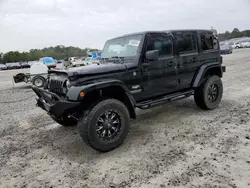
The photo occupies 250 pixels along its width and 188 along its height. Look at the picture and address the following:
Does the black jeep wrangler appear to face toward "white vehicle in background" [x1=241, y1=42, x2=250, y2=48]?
no

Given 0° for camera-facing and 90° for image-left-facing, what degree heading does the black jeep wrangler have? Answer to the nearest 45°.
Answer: approximately 45°

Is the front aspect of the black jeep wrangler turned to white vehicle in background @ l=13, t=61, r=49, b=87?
no

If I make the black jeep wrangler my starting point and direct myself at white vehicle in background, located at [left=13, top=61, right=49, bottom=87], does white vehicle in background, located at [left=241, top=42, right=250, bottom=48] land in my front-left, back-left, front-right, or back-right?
front-right
